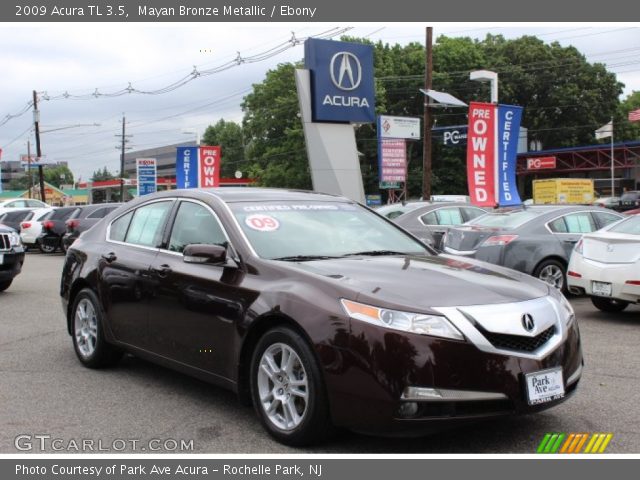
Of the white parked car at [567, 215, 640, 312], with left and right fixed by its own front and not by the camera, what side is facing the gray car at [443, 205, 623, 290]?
left

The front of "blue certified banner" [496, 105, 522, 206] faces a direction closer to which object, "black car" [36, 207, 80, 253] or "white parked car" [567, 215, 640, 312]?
the white parked car

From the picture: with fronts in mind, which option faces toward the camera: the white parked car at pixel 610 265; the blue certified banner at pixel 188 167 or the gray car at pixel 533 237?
the blue certified banner

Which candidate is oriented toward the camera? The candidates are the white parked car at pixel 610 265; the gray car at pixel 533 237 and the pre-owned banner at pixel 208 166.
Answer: the pre-owned banner

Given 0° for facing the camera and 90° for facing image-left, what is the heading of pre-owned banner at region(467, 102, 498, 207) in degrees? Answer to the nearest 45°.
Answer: approximately 0°

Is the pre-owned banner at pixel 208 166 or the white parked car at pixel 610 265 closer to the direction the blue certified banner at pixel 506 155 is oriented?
the white parked car

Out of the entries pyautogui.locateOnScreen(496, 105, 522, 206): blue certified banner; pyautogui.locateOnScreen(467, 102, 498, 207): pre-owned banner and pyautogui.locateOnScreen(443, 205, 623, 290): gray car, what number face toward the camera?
2

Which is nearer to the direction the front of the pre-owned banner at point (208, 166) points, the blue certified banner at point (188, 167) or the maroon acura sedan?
the maroon acura sedan

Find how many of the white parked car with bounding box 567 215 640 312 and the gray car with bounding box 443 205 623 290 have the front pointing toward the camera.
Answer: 0

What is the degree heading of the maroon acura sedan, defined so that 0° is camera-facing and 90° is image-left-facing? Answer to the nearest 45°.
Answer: approximately 315°

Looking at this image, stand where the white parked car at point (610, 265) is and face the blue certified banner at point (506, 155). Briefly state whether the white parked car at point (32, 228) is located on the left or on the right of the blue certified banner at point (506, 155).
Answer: left

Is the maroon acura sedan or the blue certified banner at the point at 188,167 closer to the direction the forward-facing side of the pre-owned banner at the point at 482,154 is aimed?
the maroon acura sedan

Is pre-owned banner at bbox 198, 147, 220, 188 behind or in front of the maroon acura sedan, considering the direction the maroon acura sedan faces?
behind

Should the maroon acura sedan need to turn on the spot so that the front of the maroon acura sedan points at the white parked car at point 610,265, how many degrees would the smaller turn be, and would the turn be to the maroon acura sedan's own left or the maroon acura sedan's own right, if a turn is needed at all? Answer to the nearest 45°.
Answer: approximately 90° to the maroon acura sedan's own left

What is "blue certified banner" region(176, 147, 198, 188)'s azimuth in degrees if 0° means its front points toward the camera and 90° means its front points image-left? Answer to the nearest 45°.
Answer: approximately 0°
